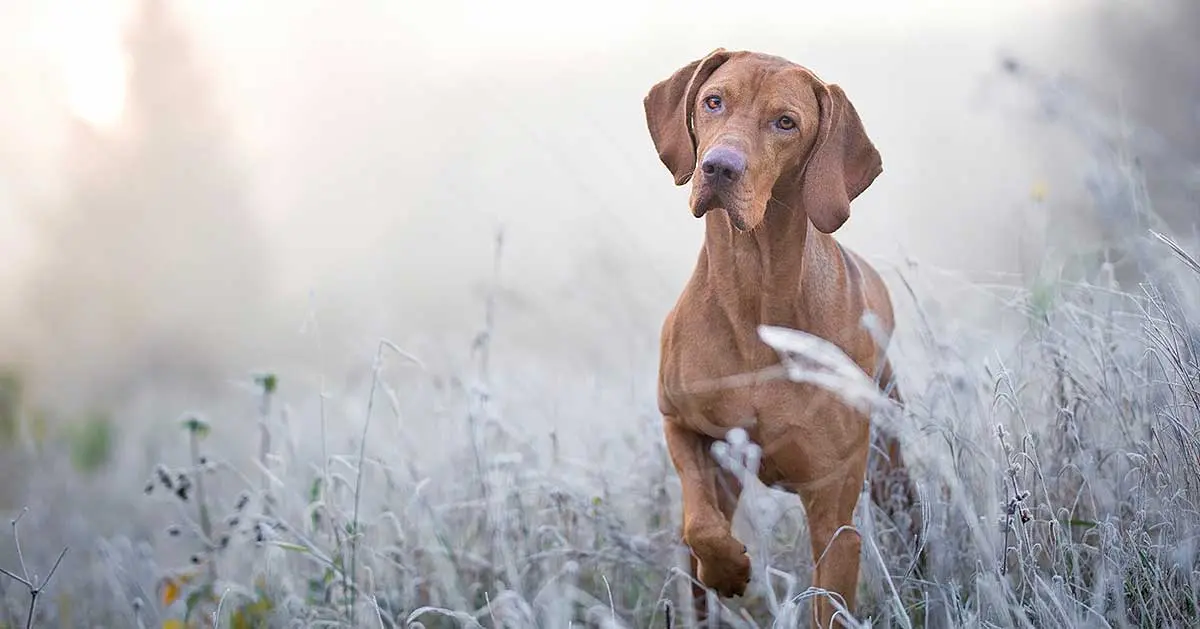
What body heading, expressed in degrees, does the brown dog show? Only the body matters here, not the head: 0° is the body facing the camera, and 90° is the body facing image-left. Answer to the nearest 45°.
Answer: approximately 0°
